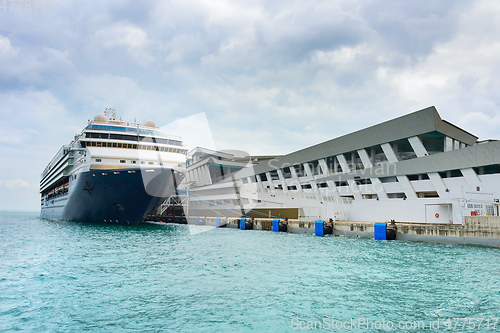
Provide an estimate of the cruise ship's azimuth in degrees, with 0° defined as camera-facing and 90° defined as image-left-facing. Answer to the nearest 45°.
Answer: approximately 315°
